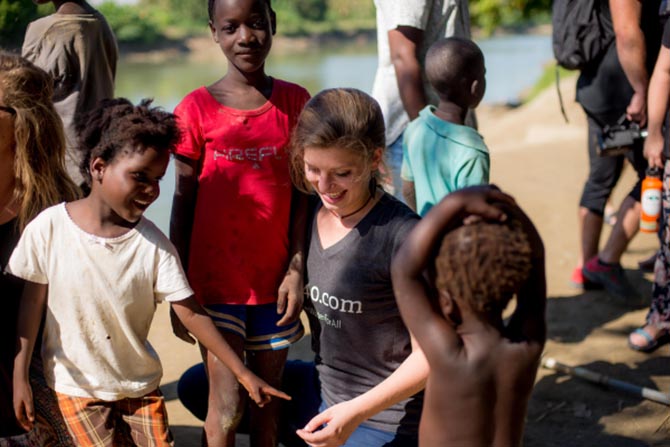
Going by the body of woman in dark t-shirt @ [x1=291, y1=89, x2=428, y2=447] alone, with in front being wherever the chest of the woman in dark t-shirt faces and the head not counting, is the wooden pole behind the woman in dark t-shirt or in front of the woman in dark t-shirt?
behind

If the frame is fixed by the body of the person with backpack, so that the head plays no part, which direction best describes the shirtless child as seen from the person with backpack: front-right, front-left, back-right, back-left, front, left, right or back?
right

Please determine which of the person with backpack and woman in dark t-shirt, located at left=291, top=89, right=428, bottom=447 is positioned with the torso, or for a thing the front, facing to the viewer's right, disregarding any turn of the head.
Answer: the person with backpack

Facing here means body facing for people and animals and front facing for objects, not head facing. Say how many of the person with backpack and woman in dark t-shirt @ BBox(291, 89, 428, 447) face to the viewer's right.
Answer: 1

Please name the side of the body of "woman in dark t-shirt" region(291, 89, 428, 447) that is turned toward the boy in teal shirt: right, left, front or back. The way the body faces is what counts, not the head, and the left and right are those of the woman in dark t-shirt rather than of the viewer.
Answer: back

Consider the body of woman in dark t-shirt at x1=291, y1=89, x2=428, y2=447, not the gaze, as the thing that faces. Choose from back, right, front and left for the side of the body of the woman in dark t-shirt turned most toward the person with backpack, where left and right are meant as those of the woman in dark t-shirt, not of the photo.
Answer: back

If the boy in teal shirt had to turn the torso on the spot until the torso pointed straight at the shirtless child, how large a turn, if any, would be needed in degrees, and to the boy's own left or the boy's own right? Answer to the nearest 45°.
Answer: approximately 135° to the boy's own right

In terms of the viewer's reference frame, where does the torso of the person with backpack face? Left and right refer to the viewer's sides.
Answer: facing to the right of the viewer

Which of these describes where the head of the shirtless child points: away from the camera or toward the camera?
away from the camera

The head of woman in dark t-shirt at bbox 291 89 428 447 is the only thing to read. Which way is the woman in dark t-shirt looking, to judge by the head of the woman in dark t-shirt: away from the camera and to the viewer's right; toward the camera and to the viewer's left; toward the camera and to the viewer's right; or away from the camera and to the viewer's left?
toward the camera and to the viewer's left
